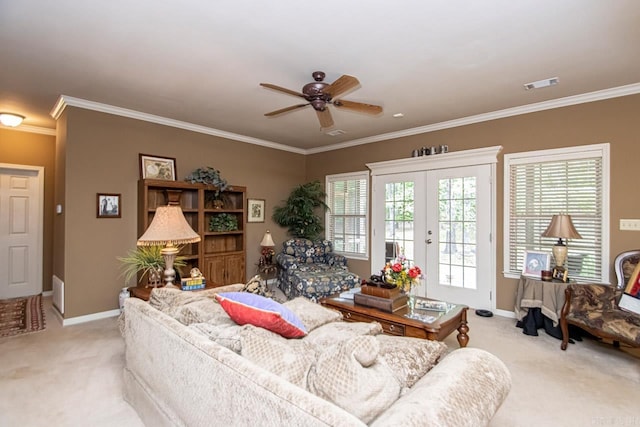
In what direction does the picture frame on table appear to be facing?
toward the camera

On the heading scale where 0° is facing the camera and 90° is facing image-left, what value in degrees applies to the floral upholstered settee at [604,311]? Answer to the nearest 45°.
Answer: approximately 45°

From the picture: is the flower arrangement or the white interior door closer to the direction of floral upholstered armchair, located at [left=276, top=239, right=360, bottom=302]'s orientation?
the flower arrangement

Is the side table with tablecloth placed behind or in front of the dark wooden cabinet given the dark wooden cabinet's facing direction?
in front

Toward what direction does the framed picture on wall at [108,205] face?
toward the camera

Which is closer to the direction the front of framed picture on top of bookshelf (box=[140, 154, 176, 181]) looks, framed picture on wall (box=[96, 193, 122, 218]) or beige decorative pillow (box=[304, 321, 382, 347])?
the beige decorative pillow

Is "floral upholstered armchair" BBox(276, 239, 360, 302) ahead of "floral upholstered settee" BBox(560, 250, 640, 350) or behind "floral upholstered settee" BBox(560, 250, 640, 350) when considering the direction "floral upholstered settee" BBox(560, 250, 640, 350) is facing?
ahead

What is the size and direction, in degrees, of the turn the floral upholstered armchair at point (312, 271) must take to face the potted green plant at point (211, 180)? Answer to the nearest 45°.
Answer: approximately 135° to its right

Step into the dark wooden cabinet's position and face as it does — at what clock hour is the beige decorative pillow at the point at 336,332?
The beige decorative pillow is roughly at 1 o'clock from the dark wooden cabinet.

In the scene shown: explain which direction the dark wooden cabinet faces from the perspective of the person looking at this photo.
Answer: facing the viewer and to the right of the viewer

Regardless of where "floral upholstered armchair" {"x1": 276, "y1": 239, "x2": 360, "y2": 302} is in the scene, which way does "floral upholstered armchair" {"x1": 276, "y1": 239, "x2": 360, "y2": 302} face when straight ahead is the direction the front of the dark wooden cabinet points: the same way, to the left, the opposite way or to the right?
the same way

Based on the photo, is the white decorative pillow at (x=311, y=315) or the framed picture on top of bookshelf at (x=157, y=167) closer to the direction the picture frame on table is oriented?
the white decorative pillow

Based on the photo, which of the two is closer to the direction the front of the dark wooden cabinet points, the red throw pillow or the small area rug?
the red throw pillow

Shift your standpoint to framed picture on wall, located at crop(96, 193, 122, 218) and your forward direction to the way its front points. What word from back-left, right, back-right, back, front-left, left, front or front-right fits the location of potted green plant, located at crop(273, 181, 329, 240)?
left
